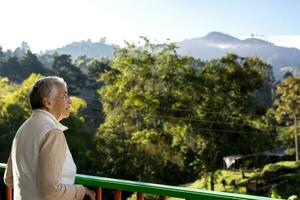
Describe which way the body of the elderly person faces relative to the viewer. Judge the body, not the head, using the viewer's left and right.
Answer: facing away from the viewer and to the right of the viewer

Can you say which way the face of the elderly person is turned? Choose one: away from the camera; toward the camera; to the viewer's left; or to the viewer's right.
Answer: to the viewer's right

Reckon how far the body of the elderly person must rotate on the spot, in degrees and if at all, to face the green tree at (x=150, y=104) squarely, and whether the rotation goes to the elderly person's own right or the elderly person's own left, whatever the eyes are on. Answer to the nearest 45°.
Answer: approximately 45° to the elderly person's own left

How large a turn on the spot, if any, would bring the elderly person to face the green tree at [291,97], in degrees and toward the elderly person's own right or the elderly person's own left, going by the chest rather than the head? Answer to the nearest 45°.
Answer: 0° — they already face it
